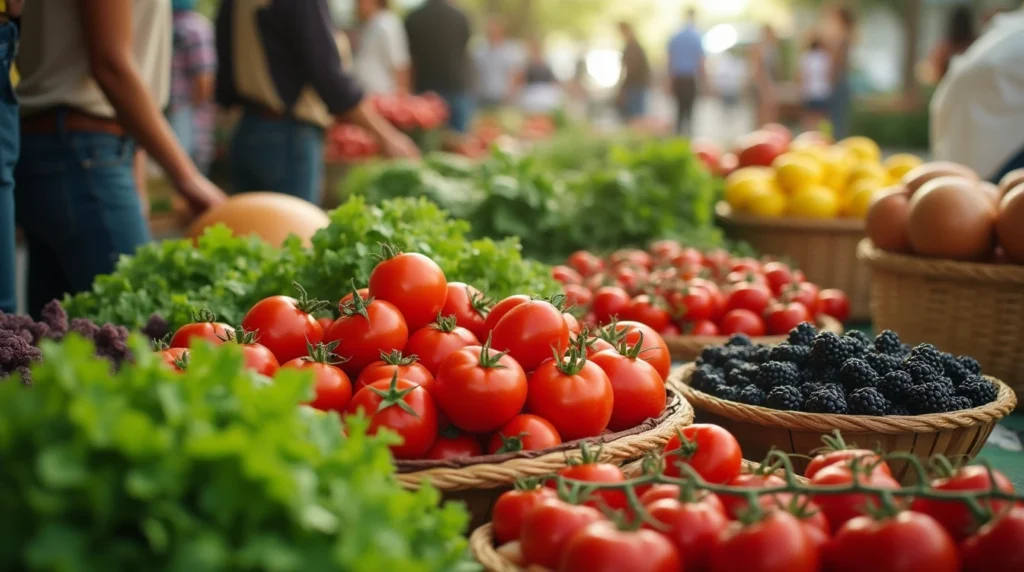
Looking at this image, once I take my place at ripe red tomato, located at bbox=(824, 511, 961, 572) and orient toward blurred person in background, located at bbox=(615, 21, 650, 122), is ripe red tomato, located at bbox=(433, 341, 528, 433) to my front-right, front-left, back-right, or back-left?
front-left

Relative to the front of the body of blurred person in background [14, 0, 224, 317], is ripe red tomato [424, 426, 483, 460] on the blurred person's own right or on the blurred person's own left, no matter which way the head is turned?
on the blurred person's own right

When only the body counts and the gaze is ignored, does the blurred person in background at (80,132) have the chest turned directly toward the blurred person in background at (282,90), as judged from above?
no

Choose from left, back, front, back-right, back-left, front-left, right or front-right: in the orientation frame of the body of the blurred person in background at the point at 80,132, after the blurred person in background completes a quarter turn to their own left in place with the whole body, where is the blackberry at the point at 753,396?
back-right

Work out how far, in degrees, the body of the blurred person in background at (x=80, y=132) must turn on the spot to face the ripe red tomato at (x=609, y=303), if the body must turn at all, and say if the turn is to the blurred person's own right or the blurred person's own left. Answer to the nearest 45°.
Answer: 0° — they already face it

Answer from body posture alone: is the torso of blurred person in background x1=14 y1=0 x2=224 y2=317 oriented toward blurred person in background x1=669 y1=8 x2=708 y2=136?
no

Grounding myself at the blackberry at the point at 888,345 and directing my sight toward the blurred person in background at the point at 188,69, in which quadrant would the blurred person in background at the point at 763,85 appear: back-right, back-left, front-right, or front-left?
front-right

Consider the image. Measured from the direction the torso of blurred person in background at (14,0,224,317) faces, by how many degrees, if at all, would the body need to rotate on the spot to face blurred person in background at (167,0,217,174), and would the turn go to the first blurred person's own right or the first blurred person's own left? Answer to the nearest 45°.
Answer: approximately 90° to the first blurred person's own left

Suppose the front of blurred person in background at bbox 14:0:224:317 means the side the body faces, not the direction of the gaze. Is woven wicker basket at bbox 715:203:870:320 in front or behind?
in front

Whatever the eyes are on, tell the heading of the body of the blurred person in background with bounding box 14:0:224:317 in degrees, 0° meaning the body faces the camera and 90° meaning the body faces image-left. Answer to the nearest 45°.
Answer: approximately 270°

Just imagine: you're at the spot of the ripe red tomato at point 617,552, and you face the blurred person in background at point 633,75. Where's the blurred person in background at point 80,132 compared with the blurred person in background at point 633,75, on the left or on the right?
left

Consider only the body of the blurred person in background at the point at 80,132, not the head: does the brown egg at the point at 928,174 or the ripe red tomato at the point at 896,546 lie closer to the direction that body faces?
the brown egg

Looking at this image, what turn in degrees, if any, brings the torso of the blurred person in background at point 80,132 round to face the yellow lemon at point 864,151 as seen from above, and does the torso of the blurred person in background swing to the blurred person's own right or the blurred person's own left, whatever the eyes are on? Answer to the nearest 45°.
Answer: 0° — they already face it

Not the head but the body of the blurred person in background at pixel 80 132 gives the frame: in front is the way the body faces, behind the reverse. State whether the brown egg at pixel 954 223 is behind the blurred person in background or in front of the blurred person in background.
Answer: in front

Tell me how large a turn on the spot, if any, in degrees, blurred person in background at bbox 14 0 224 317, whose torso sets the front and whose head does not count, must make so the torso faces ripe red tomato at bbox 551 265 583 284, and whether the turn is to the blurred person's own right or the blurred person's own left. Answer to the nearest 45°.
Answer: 0° — they already face it
